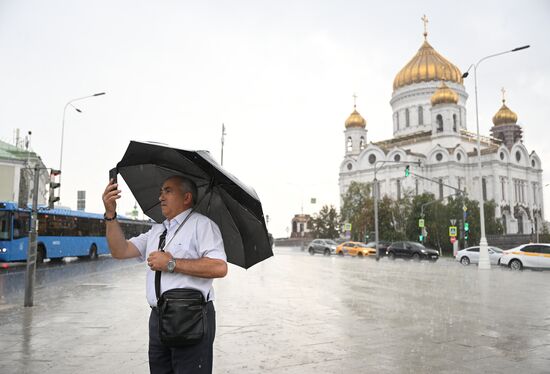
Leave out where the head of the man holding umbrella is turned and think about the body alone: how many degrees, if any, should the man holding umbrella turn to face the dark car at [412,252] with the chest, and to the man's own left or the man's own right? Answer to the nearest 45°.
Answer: approximately 180°

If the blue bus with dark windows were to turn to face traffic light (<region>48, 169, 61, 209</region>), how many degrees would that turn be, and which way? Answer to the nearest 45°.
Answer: approximately 45° to its left

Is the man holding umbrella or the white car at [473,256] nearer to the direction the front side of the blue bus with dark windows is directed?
the man holding umbrella

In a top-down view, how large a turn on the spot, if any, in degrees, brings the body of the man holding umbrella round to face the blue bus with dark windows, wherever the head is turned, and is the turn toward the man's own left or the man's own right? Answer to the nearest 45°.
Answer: approximately 135° to the man's own right

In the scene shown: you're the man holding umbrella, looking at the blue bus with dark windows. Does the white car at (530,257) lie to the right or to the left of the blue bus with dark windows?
right

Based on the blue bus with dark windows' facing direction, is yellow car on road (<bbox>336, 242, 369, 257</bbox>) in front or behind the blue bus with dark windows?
behind

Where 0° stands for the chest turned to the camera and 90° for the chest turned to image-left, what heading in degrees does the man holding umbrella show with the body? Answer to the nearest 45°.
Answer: approximately 45°

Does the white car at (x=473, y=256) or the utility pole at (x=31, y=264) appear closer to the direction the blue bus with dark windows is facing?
the utility pole

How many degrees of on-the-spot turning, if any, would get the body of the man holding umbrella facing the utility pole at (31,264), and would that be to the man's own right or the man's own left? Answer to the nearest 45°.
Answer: approximately 135° to the man's own right
